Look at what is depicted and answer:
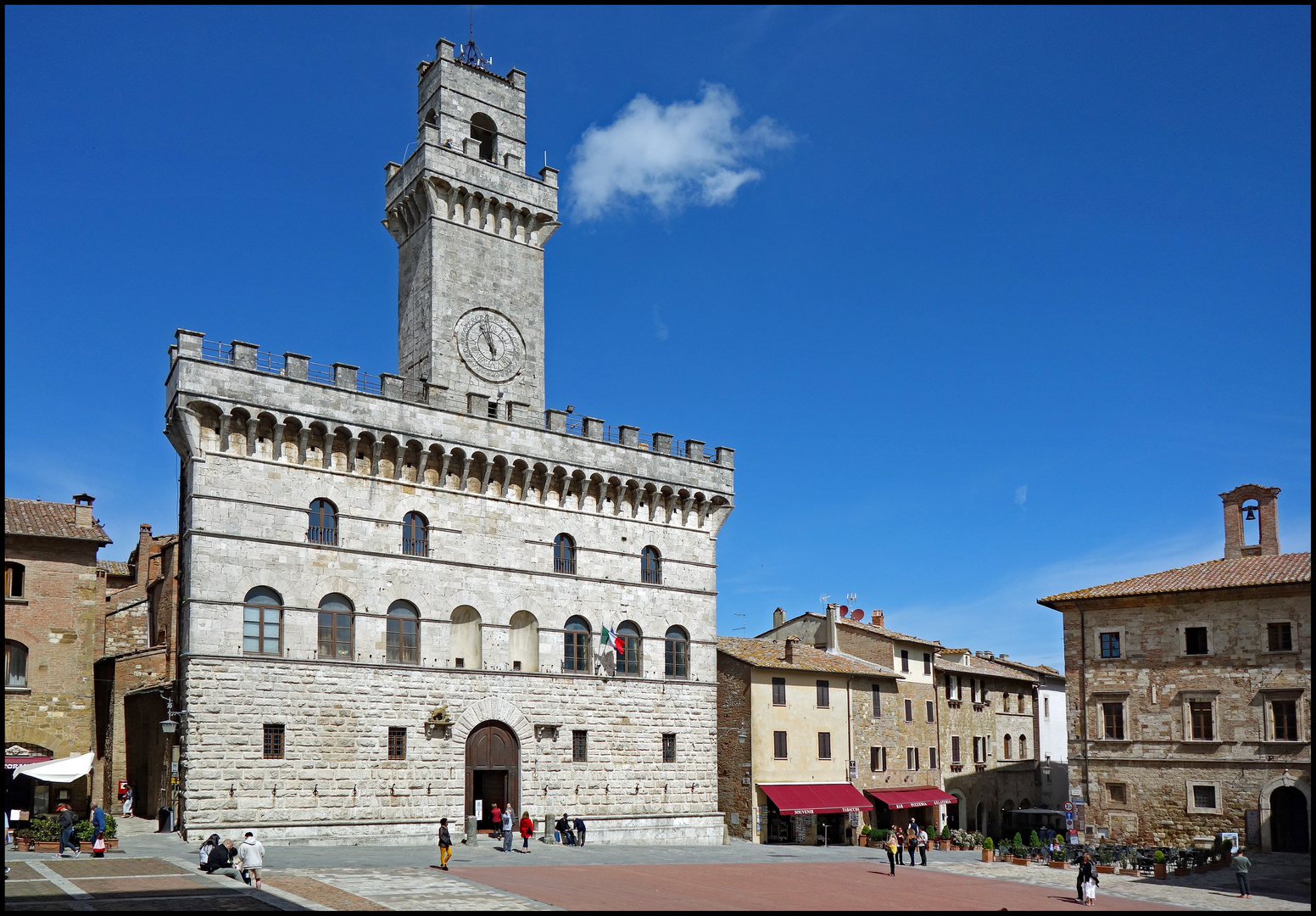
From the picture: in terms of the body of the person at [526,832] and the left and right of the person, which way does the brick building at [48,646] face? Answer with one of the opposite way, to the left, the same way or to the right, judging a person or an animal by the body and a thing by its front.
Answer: the opposite way

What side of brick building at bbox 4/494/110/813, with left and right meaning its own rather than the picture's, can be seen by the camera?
front

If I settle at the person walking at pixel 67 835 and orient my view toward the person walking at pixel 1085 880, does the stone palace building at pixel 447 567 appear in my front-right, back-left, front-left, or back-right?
front-left

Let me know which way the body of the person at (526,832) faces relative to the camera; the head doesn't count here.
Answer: away from the camera

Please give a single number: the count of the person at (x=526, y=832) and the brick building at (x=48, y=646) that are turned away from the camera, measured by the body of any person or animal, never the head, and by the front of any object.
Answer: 1

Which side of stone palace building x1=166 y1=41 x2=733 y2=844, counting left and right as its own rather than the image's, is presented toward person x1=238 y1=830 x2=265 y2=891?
front

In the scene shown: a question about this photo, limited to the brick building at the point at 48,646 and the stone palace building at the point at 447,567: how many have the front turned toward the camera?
2

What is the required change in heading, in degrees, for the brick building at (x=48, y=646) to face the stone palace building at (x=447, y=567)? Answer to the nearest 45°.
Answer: approximately 90° to its left

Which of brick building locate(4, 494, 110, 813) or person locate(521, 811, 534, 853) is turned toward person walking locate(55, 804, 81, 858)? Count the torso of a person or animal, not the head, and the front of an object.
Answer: the brick building

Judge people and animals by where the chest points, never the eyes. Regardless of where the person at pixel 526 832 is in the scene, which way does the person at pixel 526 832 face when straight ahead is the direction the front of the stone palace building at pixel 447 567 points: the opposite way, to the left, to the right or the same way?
the opposite way

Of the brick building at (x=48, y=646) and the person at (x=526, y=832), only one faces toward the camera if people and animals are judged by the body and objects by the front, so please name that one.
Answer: the brick building

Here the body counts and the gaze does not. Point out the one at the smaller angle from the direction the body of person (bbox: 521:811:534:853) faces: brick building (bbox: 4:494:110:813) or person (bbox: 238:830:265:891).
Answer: the brick building

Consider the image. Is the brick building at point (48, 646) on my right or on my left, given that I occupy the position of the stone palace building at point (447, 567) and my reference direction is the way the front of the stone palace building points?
on my right
